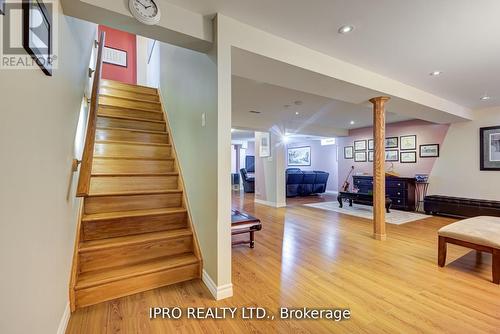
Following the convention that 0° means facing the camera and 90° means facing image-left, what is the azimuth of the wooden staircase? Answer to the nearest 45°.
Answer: approximately 0°

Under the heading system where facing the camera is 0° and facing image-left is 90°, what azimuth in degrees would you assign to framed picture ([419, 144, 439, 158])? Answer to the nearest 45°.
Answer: approximately 0°

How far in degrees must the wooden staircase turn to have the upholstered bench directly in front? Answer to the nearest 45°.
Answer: approximately 45° to its left

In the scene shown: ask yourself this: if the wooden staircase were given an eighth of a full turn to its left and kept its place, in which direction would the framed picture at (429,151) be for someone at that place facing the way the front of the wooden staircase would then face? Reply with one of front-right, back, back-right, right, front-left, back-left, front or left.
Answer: front-left

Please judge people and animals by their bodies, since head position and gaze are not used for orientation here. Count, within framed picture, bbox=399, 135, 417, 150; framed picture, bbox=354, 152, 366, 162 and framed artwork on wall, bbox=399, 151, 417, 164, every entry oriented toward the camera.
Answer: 3

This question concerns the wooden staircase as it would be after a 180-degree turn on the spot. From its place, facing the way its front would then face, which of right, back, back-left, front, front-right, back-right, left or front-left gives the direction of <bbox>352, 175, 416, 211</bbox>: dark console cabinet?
right
